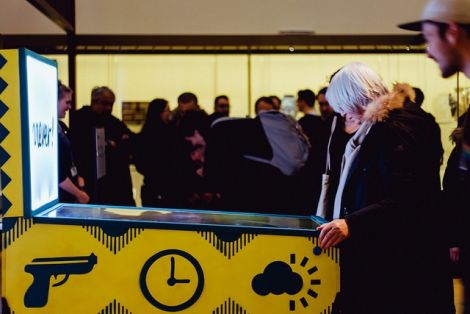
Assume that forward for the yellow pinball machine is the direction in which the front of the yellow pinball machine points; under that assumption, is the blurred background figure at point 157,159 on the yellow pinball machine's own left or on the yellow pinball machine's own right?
on the yellow pinball machine's own left

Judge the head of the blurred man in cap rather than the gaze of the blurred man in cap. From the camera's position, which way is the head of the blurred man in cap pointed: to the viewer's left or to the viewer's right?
to the viewer's left

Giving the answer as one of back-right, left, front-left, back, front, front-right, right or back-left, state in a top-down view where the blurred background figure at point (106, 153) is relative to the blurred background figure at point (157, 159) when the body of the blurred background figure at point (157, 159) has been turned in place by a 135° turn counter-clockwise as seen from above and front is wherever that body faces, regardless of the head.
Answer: left

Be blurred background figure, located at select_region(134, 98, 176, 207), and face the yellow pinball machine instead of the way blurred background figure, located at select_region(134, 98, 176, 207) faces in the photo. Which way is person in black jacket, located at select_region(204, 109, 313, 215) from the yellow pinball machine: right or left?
left

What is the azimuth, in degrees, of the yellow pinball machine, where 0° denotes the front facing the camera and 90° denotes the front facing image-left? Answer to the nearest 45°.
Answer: approximately 270°

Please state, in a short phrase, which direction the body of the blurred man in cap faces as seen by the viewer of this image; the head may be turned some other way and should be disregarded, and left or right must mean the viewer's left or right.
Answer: facing to the left of the viewer

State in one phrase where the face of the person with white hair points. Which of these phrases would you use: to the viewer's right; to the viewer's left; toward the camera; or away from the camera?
to the viewer's left
